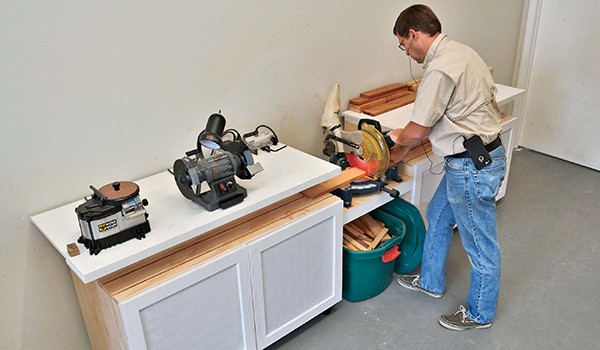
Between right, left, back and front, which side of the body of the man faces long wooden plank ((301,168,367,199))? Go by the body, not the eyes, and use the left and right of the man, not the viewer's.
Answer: front

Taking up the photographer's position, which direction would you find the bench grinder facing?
facing the viewer and to the right of the viewer

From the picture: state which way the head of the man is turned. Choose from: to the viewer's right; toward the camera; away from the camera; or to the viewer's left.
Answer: to the viewer's left

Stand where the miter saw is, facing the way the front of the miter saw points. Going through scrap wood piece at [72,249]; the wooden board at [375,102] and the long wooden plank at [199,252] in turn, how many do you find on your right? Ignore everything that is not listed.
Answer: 2

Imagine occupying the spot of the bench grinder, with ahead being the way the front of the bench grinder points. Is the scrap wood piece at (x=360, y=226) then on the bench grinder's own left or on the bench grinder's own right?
on the bench grinder's own left

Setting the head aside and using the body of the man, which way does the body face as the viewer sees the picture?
to the viewer's left

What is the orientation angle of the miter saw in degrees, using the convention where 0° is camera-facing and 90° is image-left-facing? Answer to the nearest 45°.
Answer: approximately 315°

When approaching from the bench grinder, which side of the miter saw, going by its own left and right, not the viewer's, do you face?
right

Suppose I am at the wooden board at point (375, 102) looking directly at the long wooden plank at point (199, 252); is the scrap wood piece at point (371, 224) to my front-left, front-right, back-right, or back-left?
front-left

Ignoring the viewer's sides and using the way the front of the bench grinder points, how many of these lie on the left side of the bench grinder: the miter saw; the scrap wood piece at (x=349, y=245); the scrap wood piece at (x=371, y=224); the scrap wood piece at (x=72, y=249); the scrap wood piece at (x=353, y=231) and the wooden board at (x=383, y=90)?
5

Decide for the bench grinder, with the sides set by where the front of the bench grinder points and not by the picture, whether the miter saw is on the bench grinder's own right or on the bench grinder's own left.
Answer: on the bench grinder's own left

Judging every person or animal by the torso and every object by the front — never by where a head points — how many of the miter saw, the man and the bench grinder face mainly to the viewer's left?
1

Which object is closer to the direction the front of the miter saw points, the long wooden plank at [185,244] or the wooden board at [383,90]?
the long wooden plank

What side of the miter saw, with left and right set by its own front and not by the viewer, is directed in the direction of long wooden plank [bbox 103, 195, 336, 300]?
right

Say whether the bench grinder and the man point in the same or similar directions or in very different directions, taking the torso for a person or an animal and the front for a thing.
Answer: very different directions

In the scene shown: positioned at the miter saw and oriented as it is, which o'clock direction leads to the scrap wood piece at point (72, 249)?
The scrap wood piece is roughly at 3 o'clock from the miter saw.
